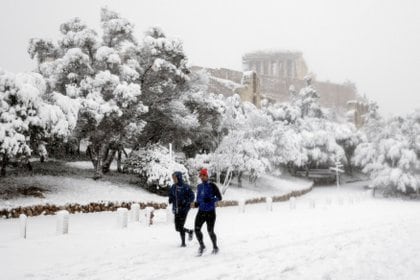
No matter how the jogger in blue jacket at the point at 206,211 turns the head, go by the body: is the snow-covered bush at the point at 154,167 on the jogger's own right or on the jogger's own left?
on the jogger's own right

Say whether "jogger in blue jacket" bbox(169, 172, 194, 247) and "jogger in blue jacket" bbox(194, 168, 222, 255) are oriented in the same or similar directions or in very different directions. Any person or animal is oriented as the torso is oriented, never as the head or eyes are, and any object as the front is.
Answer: same or similar directions

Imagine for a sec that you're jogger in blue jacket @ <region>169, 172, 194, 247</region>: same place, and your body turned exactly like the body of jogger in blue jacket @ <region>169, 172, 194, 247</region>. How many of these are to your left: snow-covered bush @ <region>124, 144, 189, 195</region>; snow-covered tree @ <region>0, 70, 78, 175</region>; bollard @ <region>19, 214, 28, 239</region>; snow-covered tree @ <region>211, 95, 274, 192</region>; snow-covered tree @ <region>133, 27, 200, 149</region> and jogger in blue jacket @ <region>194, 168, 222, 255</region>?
1

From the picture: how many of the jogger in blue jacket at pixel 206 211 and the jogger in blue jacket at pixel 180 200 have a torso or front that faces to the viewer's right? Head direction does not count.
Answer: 0

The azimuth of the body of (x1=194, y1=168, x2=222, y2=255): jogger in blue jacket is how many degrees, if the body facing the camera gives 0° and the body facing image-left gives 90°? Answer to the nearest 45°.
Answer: approximately 45°

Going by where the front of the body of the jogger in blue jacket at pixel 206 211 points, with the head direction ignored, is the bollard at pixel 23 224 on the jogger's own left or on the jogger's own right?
on the jogger's own right

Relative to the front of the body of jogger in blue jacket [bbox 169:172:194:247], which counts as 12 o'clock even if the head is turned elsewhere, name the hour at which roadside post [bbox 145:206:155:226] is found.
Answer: The roadside post is roughly at 4 o'clock from the jogger in blue jacket.

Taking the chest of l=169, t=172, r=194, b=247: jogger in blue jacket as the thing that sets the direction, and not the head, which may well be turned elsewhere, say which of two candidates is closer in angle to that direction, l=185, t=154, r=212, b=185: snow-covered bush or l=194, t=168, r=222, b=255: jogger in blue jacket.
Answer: the jogger in blue jacket

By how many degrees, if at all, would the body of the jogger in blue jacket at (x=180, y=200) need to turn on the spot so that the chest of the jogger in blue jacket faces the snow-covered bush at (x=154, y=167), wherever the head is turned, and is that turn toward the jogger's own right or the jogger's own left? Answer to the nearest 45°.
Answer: approximately 135° to the jogger's own right

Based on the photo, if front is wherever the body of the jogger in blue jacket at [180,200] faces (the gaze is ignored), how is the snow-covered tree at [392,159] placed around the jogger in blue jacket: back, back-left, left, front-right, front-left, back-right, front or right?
back

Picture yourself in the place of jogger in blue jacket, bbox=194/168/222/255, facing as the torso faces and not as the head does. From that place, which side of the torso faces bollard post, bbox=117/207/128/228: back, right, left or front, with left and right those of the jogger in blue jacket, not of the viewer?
right

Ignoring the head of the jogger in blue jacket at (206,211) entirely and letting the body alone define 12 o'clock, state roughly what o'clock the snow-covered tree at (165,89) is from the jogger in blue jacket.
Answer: The snow-covered tree is roughly at 4 o'clock from the jogger in blue jacket.
